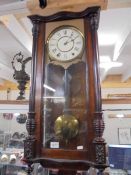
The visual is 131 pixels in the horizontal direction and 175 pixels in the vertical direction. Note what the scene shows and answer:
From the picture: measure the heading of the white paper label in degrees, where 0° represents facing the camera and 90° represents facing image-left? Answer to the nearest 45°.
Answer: approximately 0°

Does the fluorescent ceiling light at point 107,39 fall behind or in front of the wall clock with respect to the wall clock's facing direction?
behind

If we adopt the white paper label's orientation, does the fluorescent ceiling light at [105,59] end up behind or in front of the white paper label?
behind

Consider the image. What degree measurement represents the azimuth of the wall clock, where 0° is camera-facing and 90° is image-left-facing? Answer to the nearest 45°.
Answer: approximately 0°
